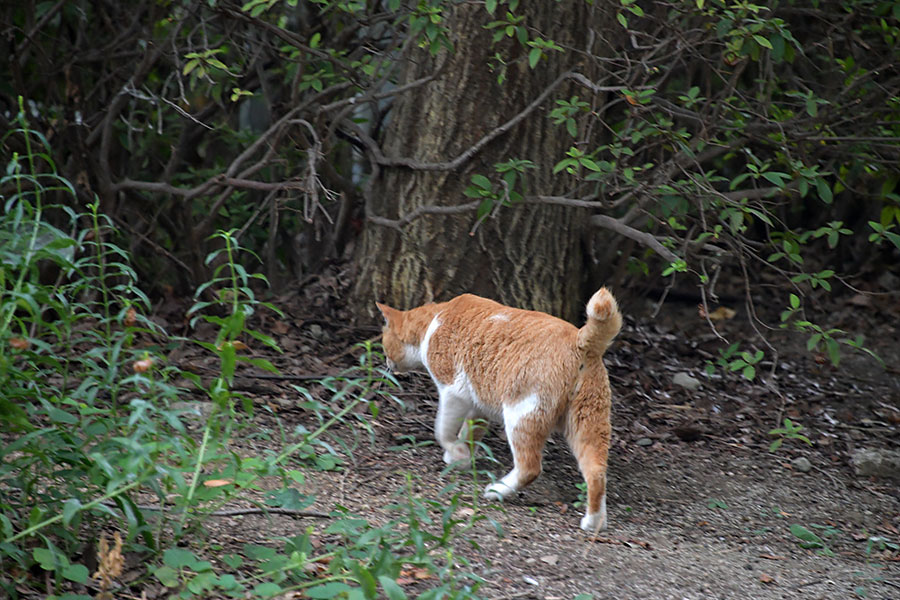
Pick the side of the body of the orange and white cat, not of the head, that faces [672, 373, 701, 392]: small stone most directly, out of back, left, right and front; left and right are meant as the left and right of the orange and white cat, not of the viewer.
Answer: right

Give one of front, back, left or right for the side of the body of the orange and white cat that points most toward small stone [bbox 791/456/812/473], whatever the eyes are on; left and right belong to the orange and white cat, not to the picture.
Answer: right

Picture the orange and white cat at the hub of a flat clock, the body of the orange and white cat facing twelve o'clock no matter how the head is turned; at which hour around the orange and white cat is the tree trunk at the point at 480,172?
The tree trunk is roughly at 1 o'clock from the orange and white cat.

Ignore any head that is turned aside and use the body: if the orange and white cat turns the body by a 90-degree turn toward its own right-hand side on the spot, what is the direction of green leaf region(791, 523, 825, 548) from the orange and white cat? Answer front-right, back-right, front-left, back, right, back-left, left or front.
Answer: front-right

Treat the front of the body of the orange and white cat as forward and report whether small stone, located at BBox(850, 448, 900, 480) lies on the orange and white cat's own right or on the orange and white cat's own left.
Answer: on the orange and white cat's own right

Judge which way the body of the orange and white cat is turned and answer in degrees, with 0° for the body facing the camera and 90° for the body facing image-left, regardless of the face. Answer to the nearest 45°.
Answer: approximately 135°

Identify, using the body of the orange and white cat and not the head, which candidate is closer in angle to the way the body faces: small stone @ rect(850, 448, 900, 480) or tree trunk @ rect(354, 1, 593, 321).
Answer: the tree trunk

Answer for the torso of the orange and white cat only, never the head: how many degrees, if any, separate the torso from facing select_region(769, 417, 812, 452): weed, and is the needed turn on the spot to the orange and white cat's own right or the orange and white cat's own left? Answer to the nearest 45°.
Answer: approximately 90° to the orange and white cat's own right

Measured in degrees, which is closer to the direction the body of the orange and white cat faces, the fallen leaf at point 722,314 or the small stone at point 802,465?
the fallen leaf

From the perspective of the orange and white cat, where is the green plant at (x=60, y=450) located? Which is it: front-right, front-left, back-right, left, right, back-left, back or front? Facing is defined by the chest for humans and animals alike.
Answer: left

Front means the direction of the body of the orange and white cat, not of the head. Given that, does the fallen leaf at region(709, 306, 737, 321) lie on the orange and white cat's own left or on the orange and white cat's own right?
on the orange and white cat's own right
